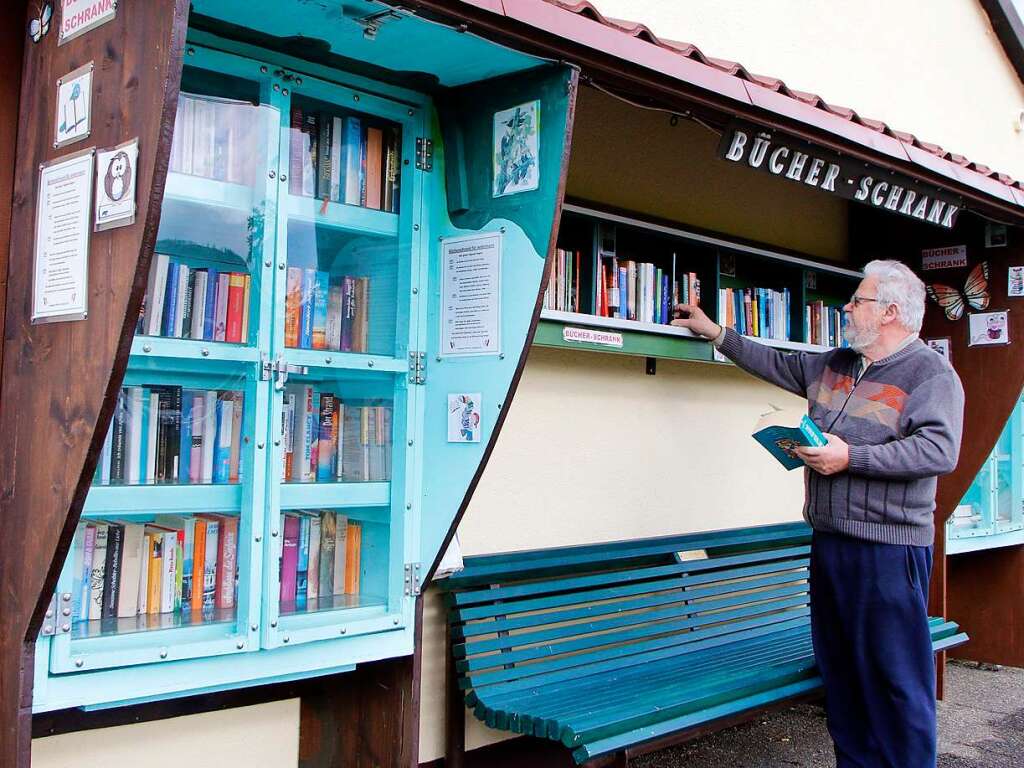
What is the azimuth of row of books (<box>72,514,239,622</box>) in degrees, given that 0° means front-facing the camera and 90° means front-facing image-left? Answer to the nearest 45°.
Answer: approximately 315°

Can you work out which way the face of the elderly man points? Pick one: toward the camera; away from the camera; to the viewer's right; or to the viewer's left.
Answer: to the viewer's left

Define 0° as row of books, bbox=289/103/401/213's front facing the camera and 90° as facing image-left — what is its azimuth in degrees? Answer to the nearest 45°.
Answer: approximately 315°

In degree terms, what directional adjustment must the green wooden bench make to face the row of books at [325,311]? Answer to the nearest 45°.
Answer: approximately 90° to its right

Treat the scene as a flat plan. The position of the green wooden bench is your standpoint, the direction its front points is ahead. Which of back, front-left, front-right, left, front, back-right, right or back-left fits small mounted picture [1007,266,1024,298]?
left

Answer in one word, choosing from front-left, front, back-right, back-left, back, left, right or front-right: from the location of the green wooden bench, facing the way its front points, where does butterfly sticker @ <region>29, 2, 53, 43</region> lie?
right
